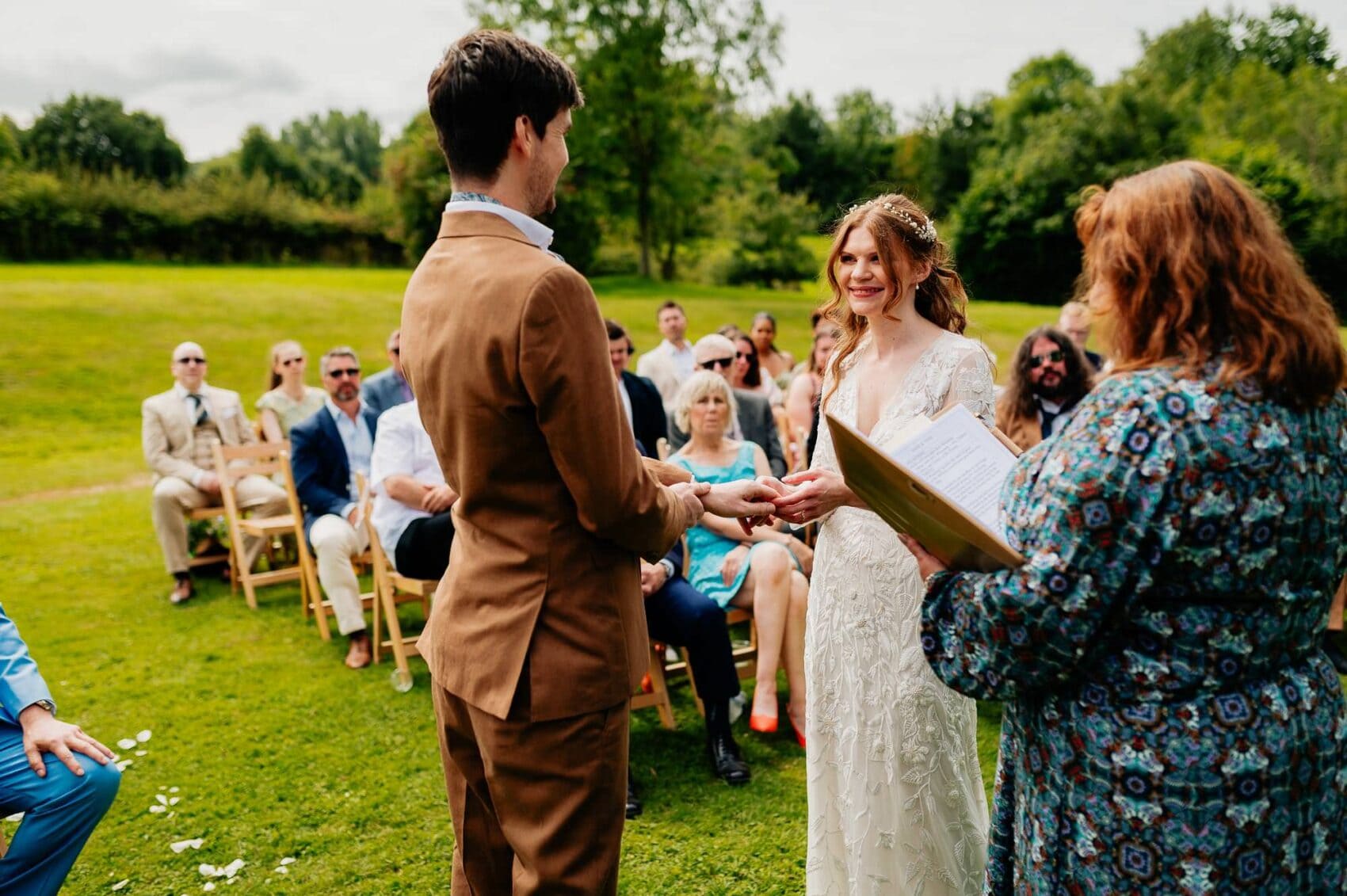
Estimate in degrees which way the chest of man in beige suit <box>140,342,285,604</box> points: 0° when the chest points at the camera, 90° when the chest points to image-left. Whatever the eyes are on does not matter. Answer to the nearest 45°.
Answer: approximately 0°

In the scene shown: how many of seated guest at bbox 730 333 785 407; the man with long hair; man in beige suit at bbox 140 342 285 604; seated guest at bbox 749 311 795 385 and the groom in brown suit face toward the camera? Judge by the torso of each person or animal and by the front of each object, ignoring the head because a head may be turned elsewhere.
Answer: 4

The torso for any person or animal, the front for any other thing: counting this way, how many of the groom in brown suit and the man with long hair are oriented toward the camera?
1

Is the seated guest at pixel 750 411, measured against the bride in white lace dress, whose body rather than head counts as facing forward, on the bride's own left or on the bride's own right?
on the bride's own right

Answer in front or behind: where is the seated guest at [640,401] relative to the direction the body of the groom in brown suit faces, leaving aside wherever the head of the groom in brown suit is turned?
in front

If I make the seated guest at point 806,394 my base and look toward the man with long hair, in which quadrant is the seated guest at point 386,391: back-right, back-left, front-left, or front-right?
back-right

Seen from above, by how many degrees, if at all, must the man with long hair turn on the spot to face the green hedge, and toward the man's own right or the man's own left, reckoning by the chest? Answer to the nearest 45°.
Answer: approximately 135° to the man's own right

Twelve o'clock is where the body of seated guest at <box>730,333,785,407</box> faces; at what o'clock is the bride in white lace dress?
The bride in white lace dress is roughly at 12 o'clock from the seated guest.

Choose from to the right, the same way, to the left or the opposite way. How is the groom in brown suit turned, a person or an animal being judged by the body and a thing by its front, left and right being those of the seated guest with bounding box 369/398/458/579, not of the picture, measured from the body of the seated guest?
to the left

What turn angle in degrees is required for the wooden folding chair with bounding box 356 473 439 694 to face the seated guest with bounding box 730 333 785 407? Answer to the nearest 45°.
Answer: approximately 90° to its left
